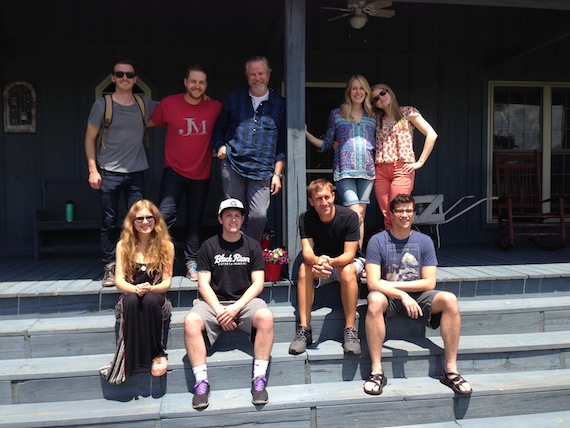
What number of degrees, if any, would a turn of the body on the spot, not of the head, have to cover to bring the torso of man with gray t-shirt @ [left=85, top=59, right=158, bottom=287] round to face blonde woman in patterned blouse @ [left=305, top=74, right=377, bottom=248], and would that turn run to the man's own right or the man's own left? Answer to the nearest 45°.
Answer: approximately 90° to the man's own left

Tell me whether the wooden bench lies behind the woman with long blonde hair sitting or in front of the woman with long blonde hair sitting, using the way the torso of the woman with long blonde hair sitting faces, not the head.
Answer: behind

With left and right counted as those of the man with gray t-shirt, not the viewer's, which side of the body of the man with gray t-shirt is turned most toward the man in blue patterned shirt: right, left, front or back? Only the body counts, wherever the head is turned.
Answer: left

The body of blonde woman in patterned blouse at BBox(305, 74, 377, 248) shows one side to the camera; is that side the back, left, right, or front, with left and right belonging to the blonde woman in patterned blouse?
front

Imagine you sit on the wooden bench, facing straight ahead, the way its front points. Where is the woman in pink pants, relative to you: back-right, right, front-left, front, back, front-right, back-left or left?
front-left

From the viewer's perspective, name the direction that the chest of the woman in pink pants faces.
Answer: toward the camera

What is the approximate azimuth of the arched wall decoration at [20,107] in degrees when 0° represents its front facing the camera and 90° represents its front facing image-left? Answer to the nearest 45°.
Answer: approximately 0°

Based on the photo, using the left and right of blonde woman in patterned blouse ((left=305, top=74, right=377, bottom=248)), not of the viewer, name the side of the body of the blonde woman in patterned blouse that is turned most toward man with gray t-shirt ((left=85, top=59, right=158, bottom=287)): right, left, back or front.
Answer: right
